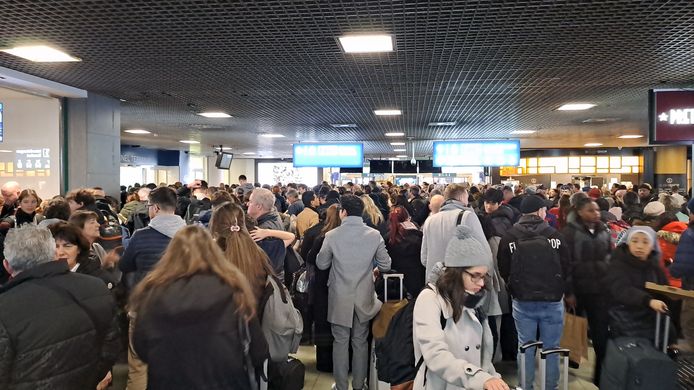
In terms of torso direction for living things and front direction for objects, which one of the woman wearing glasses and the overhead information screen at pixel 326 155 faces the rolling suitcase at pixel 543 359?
the overhead information screen

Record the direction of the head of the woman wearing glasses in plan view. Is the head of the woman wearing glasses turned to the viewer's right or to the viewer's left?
to the viewer's right

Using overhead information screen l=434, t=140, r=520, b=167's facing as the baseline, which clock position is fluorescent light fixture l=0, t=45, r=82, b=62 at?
The fluorescent light fixture is roughly at 1 o'clock from the overhead information screen.

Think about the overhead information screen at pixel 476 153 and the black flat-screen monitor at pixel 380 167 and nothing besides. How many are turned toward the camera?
2

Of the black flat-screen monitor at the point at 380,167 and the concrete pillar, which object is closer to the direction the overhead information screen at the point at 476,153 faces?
the concrete pillar

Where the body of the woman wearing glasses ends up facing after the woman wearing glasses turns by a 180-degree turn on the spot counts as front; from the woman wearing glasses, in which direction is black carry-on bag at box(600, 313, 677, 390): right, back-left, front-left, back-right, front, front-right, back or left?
right

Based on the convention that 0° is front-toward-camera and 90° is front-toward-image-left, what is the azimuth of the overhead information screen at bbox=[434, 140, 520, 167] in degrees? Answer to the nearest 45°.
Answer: approximately 0°

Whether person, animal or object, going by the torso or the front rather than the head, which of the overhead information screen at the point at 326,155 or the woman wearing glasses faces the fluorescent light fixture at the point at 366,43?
the overhead information screen

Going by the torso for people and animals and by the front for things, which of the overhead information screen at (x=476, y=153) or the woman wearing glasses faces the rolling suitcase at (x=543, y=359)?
the overhead information screen

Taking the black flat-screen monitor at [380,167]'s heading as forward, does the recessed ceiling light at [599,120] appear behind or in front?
in front

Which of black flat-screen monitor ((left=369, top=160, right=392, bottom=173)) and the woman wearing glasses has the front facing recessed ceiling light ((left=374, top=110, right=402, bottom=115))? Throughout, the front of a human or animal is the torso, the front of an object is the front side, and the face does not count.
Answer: the black flat-screen monitor

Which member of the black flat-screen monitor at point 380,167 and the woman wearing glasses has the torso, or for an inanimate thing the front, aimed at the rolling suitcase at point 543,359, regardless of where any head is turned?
the black flat-screen monitor

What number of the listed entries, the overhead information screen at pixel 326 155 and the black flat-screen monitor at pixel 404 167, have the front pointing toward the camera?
2

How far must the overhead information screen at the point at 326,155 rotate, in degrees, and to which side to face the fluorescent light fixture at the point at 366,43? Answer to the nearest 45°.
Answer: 0° — it already faces it

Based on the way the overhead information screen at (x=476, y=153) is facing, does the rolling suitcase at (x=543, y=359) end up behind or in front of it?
in front

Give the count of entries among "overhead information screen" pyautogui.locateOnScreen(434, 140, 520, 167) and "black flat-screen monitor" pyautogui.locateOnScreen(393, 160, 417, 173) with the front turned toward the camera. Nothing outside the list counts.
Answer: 2

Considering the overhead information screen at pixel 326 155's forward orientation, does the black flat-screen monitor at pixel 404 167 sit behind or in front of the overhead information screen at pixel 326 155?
behind
